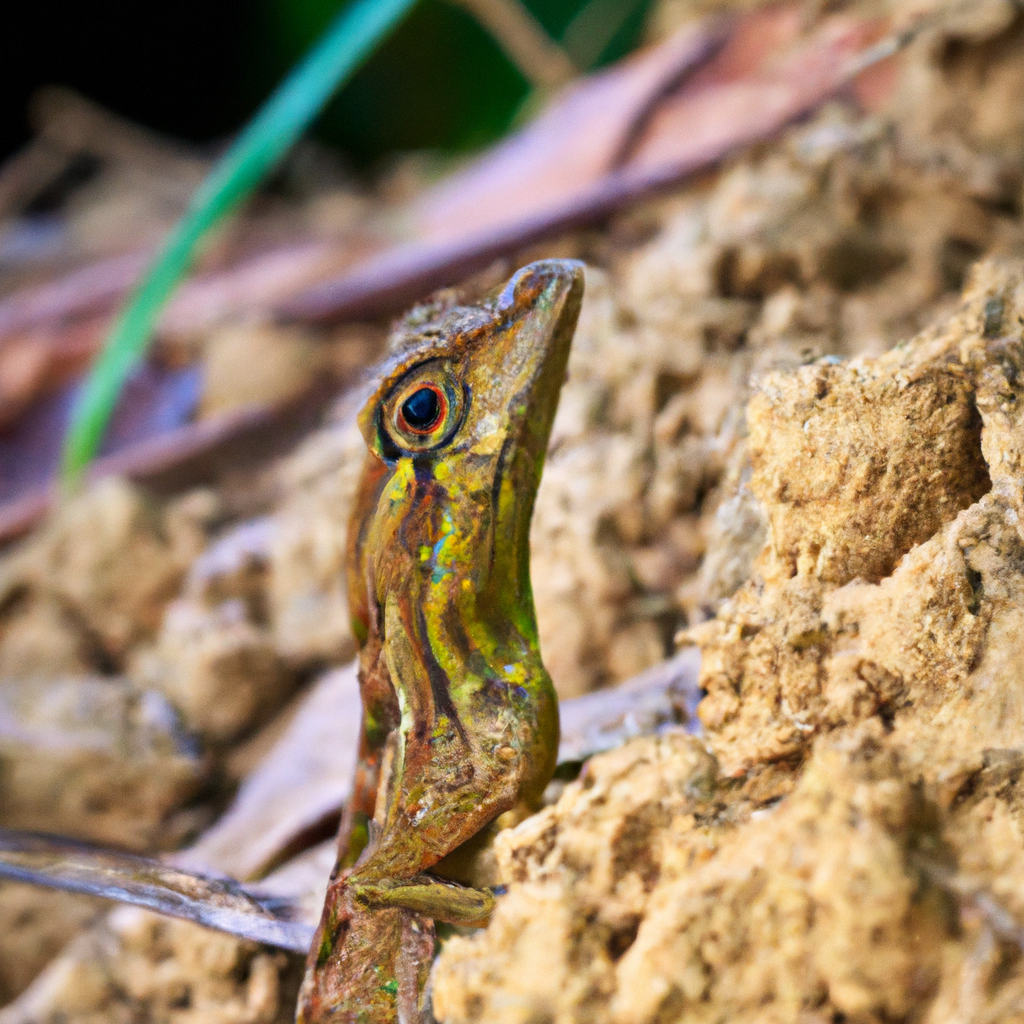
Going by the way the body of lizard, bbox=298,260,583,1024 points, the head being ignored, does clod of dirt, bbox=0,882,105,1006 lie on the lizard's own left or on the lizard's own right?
on the lizard's own left

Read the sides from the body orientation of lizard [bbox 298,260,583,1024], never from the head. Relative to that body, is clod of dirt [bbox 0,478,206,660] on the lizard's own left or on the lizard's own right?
on the lizard's own left

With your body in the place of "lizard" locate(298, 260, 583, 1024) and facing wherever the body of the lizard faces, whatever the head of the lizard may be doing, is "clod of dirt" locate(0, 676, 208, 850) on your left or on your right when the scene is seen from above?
on your left
